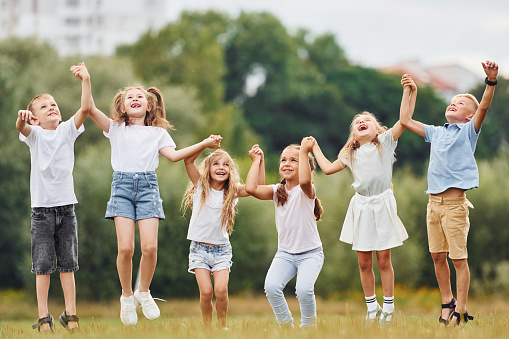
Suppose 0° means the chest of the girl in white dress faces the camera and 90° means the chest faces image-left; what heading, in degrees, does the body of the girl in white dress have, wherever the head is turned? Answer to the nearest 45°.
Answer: approximately 0°

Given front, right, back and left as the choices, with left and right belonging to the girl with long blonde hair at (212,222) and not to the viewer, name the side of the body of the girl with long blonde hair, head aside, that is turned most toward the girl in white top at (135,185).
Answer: right

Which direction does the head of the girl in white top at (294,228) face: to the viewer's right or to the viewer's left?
to the viewer's left

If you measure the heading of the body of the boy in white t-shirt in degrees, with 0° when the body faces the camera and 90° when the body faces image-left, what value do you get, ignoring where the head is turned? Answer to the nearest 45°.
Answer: approximately 0°

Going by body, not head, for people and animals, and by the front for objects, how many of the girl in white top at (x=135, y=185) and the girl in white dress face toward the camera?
2

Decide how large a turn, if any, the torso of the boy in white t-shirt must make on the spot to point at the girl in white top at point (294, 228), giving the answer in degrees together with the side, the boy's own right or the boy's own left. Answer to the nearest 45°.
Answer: approximately 90° to the boy's own left
